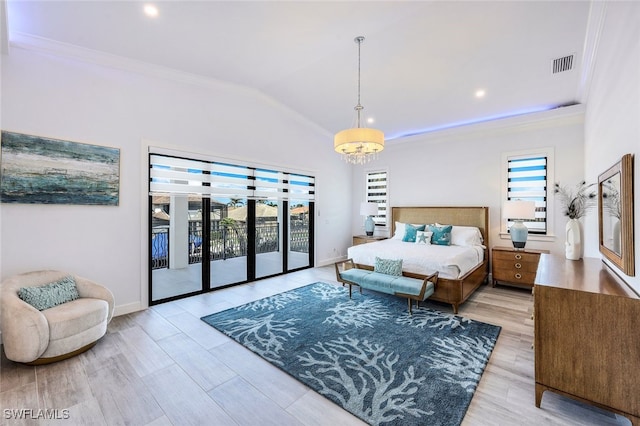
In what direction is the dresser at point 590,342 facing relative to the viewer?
to the viewer's left

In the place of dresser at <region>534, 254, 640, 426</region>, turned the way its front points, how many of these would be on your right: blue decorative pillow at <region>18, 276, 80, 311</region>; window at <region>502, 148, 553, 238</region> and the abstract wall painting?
1

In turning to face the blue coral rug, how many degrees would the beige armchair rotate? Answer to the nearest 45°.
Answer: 0° — it already faces it

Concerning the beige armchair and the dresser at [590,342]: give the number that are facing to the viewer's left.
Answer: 1
